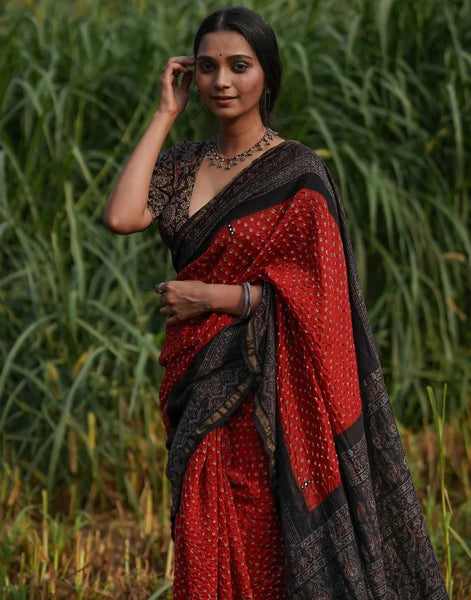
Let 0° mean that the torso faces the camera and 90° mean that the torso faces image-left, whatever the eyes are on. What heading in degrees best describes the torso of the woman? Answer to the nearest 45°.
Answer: approximately 45°
